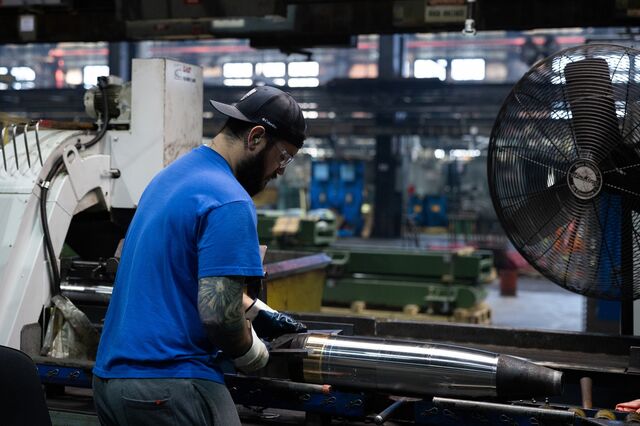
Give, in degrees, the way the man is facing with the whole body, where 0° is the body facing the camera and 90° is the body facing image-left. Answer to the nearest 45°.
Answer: approximately 225°

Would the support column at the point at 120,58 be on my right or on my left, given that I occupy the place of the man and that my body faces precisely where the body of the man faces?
on my left

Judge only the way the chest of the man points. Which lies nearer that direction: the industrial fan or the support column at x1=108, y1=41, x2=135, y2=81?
the industrial fan

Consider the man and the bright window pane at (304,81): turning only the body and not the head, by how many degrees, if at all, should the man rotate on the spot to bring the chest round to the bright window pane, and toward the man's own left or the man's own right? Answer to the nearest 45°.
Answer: approximately 45° to the man's own left

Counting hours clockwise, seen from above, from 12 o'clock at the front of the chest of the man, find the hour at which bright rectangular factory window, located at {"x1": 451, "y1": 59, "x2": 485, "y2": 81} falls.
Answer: The bright rectangular factory window is roughly at 11 o'clock from the man.

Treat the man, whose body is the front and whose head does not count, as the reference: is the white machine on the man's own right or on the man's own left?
on the man's own left

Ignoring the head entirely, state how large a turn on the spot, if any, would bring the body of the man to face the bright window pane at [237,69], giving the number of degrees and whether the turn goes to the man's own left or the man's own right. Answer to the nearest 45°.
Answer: approximately 45° to the man's own left
